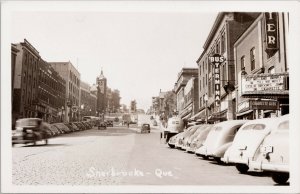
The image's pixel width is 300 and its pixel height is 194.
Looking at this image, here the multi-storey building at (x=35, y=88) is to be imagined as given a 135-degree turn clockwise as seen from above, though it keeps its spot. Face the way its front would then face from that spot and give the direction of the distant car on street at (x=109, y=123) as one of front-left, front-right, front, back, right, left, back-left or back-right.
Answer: back-right

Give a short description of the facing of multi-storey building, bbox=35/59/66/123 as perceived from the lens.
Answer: facing the viewer and to the right of the viewer

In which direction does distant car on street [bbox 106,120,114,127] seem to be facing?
toward the camera

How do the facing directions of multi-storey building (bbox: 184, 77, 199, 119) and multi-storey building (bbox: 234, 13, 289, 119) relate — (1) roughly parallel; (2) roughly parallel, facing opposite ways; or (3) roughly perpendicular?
roughly parallel

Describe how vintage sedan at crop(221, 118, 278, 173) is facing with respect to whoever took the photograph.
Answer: facing away from the viewer and to the right of the viewer

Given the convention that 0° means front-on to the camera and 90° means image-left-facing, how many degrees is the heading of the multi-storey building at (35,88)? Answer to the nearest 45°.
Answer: approximately 315°

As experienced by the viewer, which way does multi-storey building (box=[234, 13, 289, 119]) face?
facing the viewer and to the left of the viewer

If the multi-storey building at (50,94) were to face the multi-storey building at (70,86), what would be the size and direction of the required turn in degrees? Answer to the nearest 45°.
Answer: approximately 90° to its left

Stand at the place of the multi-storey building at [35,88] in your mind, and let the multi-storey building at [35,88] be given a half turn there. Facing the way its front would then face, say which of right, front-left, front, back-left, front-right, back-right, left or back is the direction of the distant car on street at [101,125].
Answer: right

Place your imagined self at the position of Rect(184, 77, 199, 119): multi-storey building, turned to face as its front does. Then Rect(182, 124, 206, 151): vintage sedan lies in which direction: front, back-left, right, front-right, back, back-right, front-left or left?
front-left

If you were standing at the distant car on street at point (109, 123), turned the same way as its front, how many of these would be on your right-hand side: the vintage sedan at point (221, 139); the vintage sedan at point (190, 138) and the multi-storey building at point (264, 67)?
0

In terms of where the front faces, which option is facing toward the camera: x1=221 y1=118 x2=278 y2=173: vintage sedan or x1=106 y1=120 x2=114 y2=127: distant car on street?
the distant car on street

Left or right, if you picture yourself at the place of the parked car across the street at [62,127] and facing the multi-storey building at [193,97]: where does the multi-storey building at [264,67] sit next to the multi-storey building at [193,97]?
right

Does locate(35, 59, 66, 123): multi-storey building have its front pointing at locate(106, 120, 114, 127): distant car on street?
no
